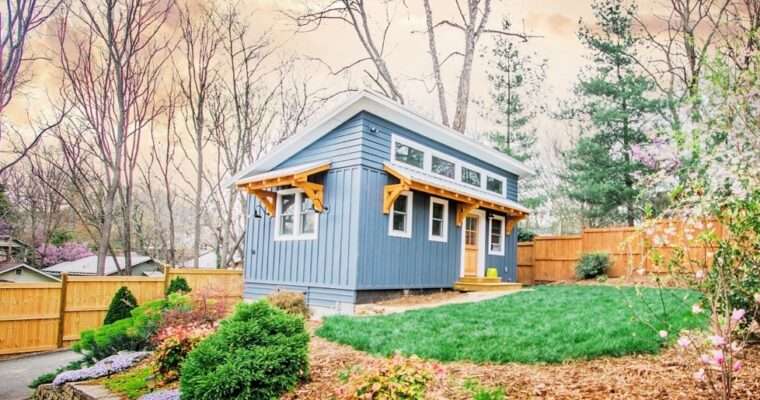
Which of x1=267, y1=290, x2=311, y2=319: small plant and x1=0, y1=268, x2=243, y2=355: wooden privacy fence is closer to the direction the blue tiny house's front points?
the small plant

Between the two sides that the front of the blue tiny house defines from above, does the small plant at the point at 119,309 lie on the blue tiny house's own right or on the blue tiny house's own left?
on the blue tiny house's own right

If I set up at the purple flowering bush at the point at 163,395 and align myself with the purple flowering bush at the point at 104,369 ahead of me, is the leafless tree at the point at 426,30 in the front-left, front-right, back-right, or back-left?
front-right

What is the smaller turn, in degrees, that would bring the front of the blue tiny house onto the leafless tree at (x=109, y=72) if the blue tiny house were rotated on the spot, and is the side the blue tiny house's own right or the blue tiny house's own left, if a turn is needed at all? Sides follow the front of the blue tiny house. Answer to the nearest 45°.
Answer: approximately 135° to the blue tiny house's own right

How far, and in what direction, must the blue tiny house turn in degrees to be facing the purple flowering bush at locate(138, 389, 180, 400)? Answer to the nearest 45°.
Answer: approximately 45° to its right

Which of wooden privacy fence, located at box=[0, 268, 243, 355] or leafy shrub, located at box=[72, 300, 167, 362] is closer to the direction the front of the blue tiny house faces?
the leafy shrub

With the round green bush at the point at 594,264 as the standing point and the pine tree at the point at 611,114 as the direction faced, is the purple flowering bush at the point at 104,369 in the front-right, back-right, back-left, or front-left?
back-left

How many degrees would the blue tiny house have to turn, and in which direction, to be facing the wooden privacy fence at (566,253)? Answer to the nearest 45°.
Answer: approximately 90° to its left

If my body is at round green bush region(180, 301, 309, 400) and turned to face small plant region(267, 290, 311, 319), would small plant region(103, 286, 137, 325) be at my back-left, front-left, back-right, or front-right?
front-left

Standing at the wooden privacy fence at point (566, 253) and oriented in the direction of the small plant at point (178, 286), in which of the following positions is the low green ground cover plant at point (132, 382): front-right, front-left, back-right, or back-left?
front-left

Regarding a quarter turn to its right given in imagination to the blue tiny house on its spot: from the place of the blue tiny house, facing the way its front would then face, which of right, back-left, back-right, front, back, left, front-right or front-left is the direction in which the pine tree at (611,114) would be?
back

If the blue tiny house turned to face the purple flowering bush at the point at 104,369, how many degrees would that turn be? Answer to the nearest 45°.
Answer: approximately 90° to its right

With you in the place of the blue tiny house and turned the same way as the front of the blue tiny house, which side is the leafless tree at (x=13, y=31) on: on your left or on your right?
on your right

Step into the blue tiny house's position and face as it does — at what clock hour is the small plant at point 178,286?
The small plant is roughly at 5 o'clock from the blue tiny house.

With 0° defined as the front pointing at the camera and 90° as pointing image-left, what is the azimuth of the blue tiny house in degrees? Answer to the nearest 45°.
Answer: approximately 315°

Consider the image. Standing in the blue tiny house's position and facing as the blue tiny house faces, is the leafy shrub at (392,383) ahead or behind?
ahead
